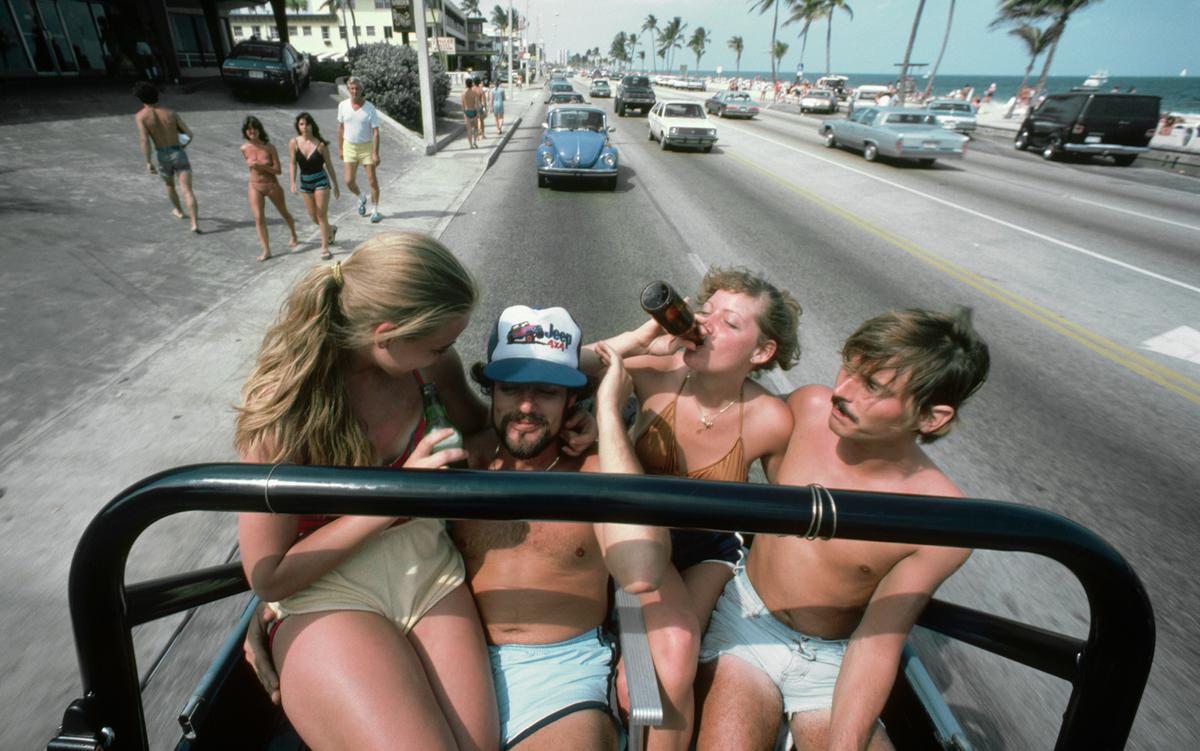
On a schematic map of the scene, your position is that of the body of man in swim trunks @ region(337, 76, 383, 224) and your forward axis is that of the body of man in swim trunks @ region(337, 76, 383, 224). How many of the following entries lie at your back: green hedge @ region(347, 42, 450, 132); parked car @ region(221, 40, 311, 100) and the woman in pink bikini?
2

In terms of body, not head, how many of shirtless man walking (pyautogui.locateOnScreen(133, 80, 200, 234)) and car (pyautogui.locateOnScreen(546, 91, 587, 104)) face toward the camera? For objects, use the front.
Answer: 1

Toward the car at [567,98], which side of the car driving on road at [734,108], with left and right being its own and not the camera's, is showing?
left

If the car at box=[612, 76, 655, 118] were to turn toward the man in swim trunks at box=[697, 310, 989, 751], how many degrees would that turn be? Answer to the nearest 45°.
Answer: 0° — it already faces them

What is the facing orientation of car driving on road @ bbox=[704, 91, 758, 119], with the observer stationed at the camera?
facing away from the viewer and to the left of the viewer

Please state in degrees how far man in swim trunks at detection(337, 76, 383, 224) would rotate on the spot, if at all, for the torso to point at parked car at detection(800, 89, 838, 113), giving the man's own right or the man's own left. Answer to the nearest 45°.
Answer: approximately 135° to the man's own left

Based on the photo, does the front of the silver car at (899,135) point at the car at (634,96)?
yes

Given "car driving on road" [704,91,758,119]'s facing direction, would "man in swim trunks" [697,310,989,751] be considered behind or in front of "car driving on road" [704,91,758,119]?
behind

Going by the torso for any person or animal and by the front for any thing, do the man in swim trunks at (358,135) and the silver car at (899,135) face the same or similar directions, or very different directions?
very different directions

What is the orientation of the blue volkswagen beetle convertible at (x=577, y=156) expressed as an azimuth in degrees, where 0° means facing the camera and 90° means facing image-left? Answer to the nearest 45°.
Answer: approximately 0°

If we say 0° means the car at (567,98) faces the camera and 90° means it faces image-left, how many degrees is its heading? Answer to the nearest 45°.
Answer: approximately 0°

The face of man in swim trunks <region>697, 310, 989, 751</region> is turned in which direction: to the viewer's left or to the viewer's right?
to the viewer's left
